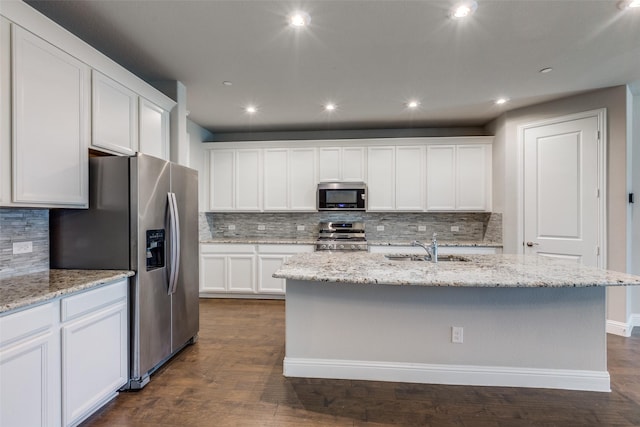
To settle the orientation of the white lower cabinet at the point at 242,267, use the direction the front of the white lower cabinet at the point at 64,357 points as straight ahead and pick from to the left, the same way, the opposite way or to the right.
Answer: to the right

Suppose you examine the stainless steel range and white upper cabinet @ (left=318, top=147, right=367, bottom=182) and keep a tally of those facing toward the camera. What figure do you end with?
2

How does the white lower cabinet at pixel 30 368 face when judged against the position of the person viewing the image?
facing the viewer and to the right of the viewer

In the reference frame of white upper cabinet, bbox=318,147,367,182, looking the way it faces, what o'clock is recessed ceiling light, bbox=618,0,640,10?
The recessed ceiling light is roughly at 11 o'clock from the white upper cabinet.

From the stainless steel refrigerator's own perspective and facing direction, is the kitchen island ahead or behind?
ahead

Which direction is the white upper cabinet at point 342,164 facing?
toward the camera

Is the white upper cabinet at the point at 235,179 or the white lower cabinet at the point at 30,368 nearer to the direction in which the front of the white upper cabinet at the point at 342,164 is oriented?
the white lower cabinet

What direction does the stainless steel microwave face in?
toward the camera

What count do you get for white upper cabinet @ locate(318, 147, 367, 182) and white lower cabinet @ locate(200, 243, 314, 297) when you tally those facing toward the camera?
2

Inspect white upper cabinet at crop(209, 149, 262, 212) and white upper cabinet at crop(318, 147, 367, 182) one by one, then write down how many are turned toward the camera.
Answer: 2

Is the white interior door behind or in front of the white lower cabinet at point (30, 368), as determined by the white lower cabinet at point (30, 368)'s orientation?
in front

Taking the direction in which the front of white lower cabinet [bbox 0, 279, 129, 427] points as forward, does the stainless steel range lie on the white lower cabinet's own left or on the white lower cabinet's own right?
on the white lower cabinet's own left

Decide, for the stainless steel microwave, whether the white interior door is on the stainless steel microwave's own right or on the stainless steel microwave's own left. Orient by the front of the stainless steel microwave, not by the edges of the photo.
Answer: on the stainless steel microwave's own left

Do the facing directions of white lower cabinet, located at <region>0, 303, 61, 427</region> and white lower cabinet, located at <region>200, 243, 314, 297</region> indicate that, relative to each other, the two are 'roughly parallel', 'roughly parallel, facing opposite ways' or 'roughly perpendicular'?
roughly perpendicular

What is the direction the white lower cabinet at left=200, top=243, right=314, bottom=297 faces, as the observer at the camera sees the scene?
facing the viewer
